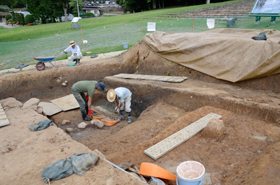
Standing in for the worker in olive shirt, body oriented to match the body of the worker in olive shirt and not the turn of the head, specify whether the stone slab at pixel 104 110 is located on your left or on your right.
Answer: on your left

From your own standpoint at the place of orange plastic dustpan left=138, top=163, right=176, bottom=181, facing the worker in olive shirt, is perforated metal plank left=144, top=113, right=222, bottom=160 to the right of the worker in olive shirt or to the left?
right

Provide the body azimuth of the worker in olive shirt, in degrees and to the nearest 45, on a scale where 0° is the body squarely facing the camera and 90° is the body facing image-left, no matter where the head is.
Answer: approximately 270°

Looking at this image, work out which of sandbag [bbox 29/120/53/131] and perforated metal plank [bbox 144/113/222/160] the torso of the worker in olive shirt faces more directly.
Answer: the perforated metal plank
